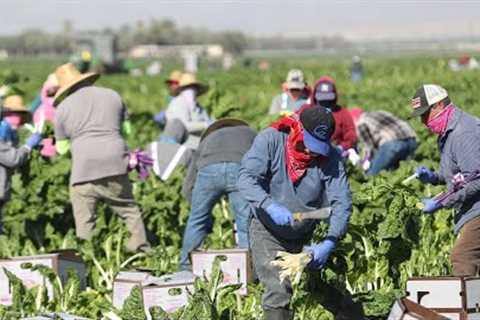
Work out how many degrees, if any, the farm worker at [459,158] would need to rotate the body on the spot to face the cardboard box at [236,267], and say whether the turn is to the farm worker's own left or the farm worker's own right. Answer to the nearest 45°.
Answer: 0° — they already face it

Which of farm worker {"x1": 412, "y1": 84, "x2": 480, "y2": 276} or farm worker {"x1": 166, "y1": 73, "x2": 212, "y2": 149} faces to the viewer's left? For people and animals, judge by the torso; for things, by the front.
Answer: farm worker {"x1": 412, "y1": 84, "x2": 480, "y2": 276}

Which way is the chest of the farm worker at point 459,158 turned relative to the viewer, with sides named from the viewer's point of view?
facing to the left of the viewer

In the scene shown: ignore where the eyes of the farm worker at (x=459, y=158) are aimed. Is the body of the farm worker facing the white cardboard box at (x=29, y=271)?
yes
